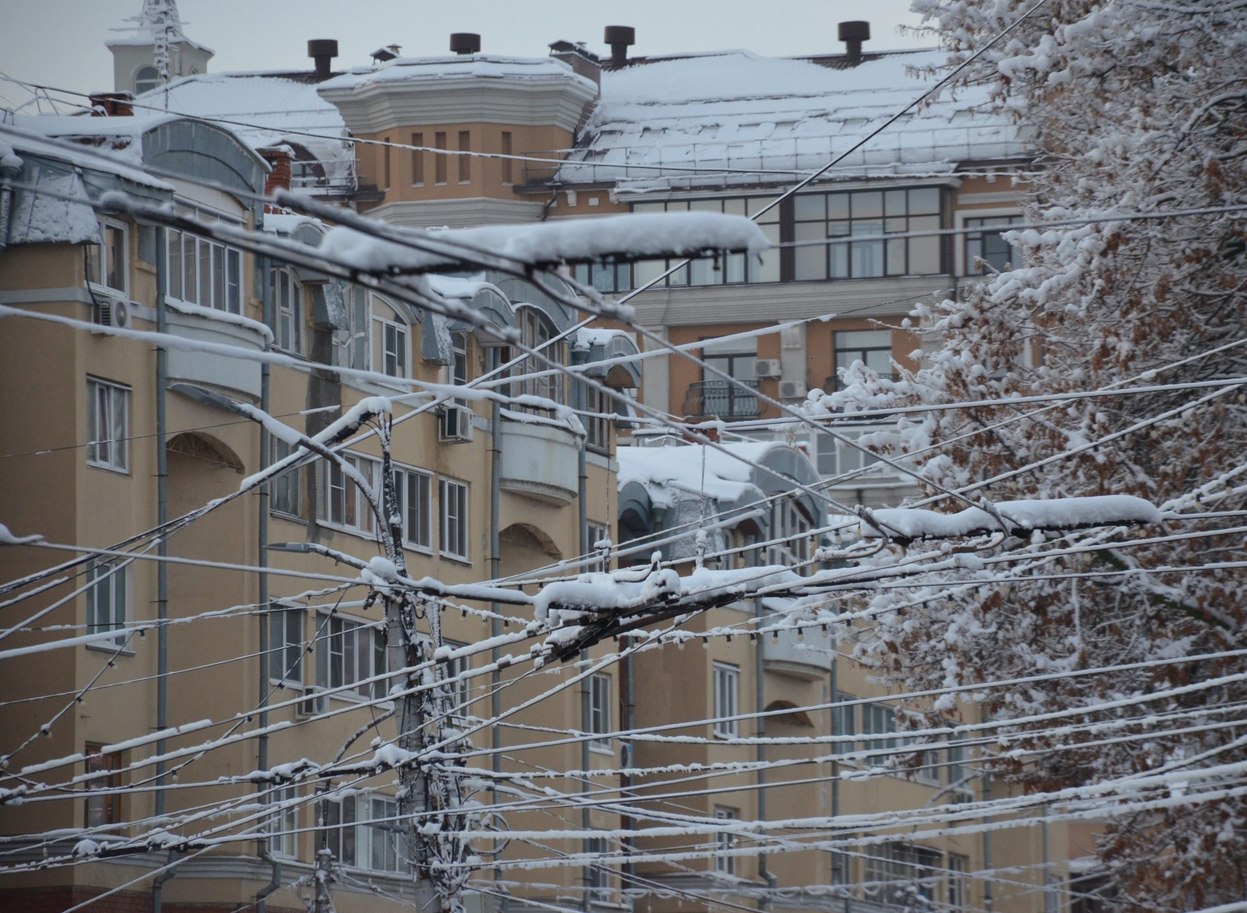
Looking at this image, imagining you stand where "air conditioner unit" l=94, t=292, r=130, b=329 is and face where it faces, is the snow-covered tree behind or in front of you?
in front

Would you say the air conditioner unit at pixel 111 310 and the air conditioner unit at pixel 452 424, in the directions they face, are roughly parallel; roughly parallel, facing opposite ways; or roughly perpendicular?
roughly parallel

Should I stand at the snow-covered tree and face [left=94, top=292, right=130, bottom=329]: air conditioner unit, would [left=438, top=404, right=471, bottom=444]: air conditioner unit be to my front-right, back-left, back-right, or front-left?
front-right

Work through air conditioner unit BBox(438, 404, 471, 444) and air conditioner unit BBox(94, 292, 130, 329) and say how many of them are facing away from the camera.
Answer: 0

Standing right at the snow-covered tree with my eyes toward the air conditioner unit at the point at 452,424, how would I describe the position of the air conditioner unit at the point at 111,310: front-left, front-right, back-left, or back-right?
front-left

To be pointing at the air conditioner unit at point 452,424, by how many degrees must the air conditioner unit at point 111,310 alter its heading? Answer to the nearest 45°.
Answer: approximately 90° to its left

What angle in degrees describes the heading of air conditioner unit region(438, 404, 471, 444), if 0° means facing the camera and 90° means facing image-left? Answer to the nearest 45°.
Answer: approximately 315°

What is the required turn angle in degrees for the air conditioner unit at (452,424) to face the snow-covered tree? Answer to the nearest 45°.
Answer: approximately 45° to its right

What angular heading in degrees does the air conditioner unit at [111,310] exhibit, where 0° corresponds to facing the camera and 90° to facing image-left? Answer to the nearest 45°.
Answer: approximately 315°

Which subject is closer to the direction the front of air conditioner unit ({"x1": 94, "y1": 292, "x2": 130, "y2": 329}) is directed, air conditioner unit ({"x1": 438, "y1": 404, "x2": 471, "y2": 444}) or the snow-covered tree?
the snow-covered tree

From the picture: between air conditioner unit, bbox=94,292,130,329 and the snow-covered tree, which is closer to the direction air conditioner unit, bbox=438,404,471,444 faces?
the snow-covered tree
